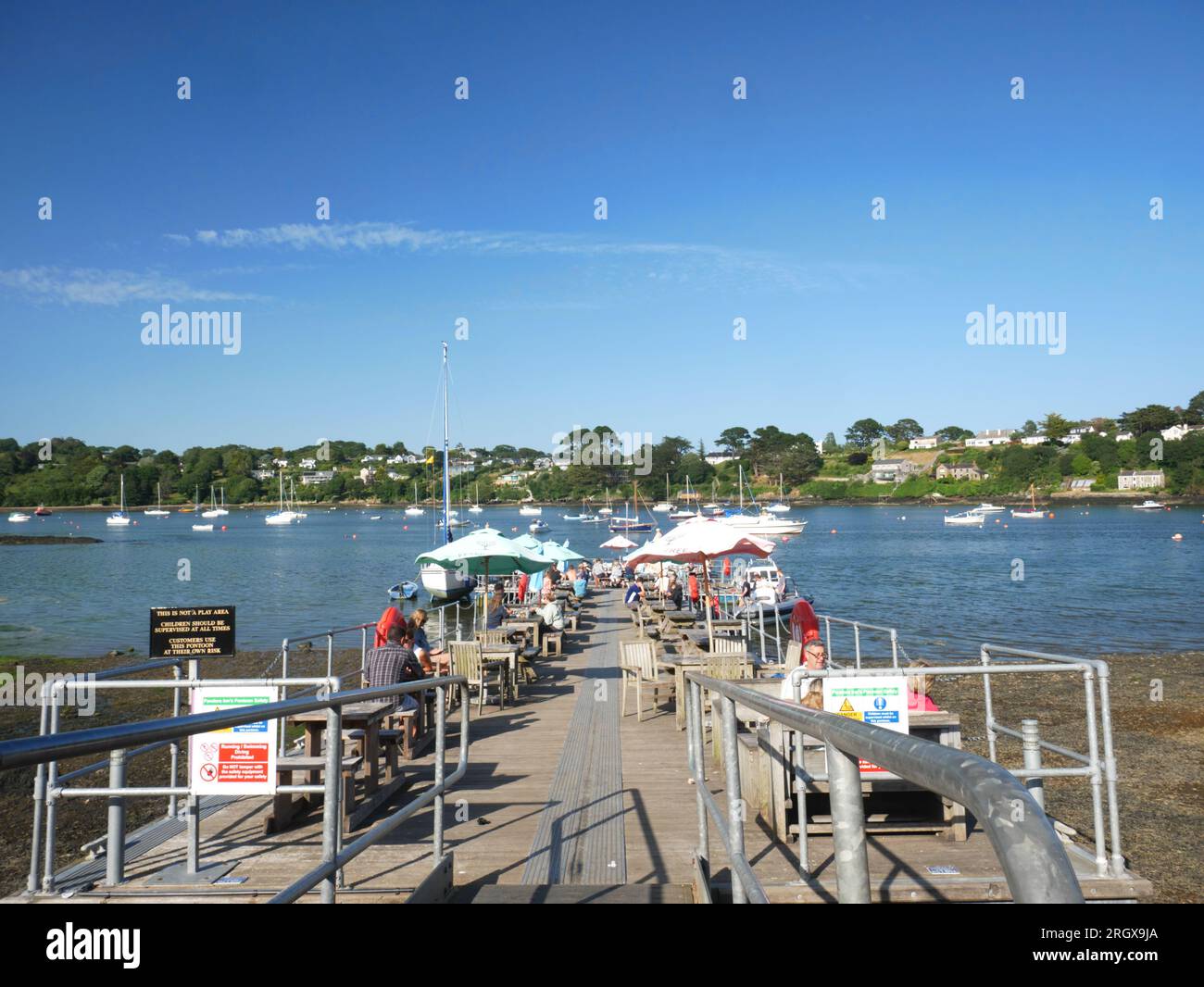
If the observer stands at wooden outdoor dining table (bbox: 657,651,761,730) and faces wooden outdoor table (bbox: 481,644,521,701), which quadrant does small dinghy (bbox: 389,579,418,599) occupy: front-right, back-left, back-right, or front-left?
front-right
